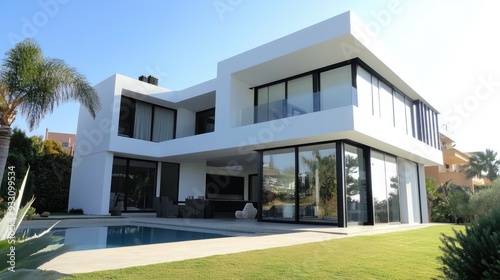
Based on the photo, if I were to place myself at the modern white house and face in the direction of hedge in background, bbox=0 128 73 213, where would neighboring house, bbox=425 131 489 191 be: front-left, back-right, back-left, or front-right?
back-right
